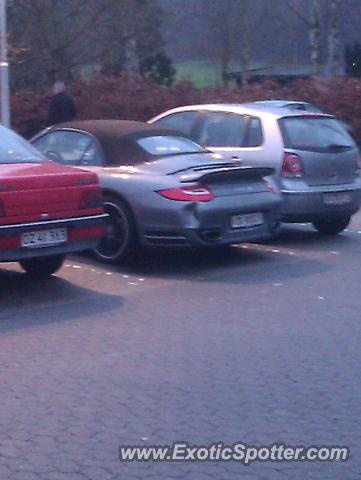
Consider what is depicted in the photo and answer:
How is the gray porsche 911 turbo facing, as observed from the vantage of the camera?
facing away from the viewer and to the left of the viewer

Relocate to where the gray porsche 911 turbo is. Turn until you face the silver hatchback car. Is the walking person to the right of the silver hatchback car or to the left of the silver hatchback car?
left

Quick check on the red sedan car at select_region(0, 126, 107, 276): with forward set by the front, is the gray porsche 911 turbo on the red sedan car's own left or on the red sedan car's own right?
on the red sedan car's own right

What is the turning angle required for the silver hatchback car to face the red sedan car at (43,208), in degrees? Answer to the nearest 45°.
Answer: approximately 90° to its left

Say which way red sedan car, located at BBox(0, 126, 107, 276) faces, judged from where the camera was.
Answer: facing away from the viewer and to the left of the viewer

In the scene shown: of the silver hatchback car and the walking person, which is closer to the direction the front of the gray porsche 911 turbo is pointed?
the walking person

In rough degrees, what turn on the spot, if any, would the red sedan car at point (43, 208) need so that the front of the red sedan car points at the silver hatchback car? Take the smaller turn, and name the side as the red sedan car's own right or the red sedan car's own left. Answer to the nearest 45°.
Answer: approximately 90° to the red sedan car's own right
